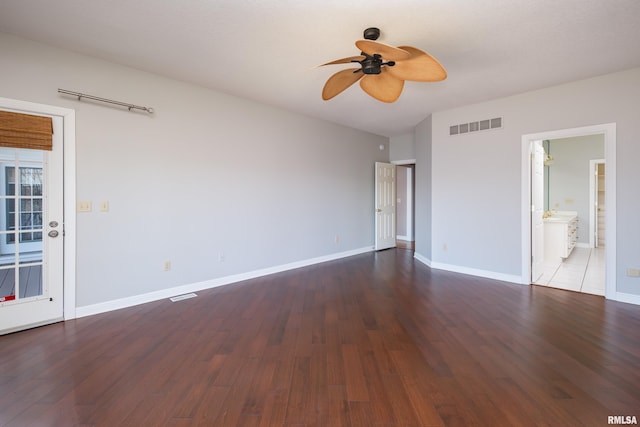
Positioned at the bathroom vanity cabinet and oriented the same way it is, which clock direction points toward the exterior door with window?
The exterior door with window is roughly at 4 o'clock from the bathroom vanity cabinet.

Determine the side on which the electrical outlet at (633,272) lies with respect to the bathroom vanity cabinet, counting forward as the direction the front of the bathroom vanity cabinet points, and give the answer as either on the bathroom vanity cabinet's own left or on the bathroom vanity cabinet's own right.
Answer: on the bathroom vanity cabinet's own right

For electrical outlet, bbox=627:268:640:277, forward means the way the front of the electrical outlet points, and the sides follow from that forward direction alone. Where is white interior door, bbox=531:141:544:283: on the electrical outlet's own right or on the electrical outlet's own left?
on the electrical outlet's own right

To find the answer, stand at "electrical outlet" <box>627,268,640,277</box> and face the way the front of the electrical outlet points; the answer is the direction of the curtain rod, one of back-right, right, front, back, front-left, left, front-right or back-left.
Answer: front-right

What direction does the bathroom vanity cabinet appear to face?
to the viewer's right

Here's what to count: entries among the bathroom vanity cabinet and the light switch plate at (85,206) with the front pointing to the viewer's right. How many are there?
1

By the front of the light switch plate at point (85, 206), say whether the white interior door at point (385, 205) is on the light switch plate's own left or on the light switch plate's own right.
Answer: on the light switch plate's own left

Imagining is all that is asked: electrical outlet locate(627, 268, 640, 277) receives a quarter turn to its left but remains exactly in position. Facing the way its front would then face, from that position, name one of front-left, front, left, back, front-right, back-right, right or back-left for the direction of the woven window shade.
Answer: back-right
